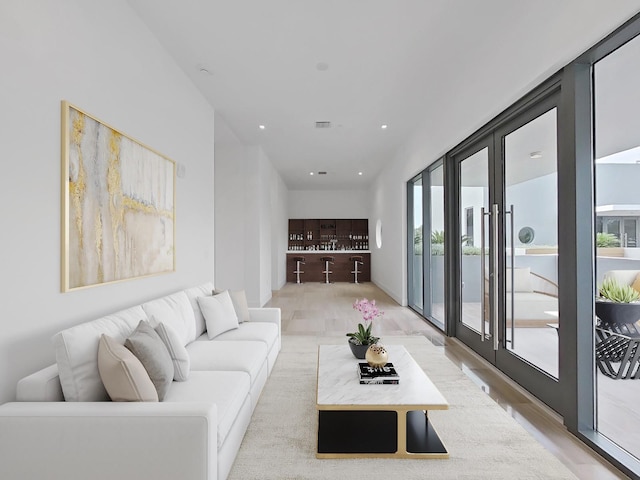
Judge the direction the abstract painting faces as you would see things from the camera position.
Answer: facing the viewer and to the right of the viewer

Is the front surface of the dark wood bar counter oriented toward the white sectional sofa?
yes

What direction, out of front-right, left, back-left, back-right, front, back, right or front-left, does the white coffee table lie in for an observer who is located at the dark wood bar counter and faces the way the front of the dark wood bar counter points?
front

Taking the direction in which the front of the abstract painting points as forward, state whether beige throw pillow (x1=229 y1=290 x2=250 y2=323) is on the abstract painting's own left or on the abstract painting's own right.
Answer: on the abstract painting's own left

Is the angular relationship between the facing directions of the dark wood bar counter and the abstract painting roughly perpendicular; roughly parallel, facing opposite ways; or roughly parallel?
roughly perpendicular

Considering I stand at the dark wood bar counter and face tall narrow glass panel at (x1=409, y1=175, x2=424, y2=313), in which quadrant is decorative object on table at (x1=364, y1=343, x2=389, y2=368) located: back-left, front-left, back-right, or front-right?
front-right

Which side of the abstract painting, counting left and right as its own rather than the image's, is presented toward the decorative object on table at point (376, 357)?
front

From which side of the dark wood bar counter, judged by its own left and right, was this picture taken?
front

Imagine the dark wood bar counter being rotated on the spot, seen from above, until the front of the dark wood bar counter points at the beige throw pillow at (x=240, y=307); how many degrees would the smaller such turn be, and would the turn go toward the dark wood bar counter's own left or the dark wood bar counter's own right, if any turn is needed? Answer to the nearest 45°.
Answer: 0° — it already faces it

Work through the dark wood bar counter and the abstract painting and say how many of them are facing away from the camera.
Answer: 0

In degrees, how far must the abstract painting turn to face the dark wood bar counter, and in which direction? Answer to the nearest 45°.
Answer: approximately 90° to its left

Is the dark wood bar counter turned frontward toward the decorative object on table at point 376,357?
yes

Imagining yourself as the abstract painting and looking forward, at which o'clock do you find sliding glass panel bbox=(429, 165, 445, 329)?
The sliding glass panel is roughly at 10 o'clock from the abstract painting.

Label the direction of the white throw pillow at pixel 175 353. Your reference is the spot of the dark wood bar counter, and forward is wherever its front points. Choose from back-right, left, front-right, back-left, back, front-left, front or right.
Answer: front

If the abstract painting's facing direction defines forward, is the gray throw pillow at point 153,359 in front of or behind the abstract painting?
in front
